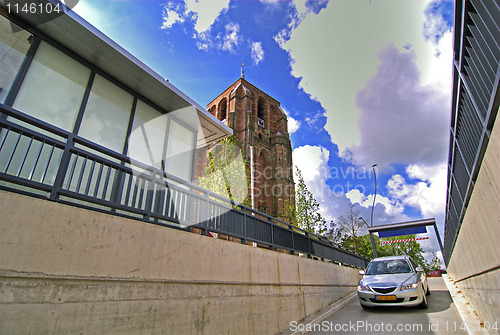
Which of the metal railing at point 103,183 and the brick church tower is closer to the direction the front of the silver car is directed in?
the metal railing

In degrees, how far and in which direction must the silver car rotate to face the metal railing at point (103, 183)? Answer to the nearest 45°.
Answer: approximately 45° to its right

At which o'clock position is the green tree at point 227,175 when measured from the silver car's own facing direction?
The green tree is roughly at 4 o'clock from the silver car.

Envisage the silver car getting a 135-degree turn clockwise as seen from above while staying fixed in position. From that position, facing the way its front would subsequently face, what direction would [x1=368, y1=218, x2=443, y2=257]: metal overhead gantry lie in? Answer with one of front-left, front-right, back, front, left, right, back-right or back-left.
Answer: front-right

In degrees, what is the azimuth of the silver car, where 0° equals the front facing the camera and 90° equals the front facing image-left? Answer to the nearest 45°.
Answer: approximately 0°

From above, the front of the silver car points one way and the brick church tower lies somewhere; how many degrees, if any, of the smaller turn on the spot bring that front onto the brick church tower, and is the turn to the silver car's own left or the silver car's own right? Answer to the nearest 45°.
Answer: approximately 135° to the silver car's own right

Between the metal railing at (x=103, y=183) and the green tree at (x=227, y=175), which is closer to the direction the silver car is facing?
the metal railing
